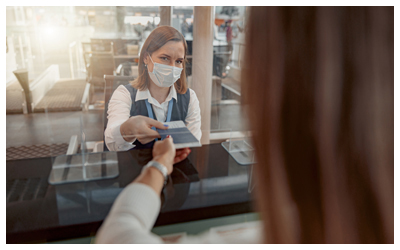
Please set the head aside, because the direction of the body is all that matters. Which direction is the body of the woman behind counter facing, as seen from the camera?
toward the camera
